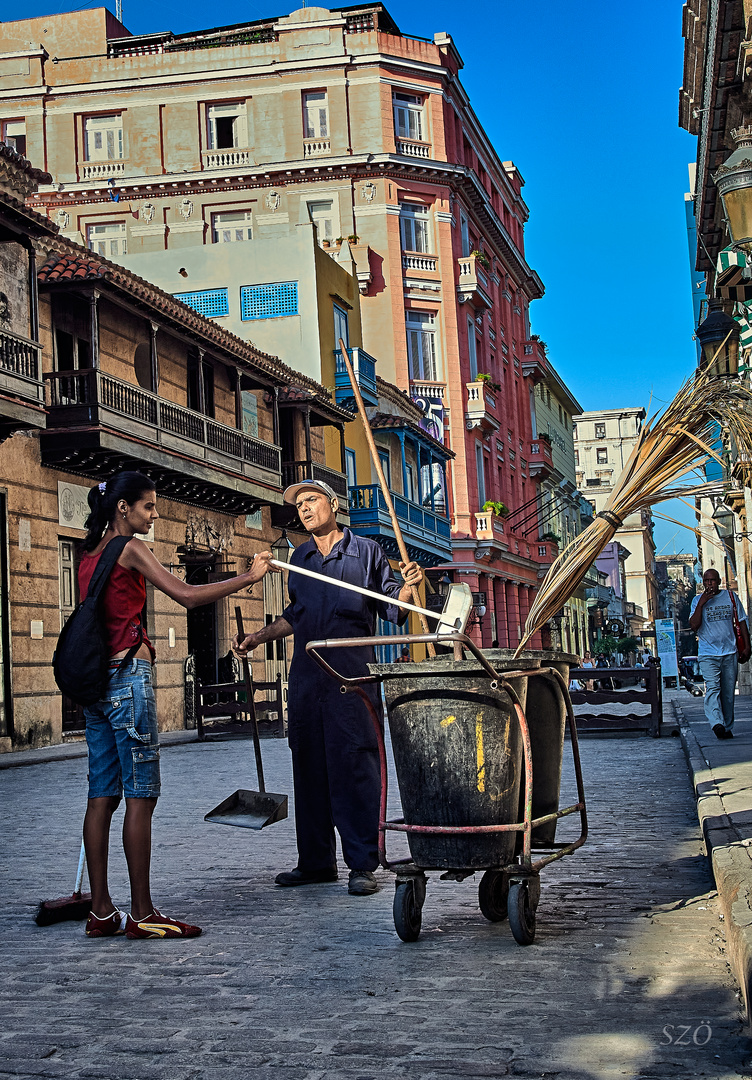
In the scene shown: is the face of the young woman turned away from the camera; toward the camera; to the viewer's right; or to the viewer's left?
to the viewer's right

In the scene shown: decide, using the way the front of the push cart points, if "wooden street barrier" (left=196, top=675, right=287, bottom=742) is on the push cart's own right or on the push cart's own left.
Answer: on the push cart's own left

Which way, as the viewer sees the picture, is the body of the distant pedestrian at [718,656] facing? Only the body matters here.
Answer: toward the camera

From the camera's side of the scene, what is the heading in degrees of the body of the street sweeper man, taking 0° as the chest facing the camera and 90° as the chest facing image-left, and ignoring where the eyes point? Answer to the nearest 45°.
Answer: approximately 45°

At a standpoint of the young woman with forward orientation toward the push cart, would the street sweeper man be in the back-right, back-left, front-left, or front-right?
front-left

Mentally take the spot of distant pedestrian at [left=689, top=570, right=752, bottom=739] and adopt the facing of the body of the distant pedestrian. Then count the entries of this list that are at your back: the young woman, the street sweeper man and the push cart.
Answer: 0

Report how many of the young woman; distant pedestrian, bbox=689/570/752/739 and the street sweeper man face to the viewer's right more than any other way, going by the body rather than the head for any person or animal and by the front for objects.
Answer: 1

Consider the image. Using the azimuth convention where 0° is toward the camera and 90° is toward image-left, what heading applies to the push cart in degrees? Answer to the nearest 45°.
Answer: approximately 225°

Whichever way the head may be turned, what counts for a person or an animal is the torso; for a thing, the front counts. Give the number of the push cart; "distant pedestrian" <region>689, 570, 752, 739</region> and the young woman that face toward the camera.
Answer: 1

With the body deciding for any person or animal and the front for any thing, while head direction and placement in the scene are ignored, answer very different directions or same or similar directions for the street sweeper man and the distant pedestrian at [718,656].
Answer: same or similar directions

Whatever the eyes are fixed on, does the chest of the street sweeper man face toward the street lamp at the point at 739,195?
no

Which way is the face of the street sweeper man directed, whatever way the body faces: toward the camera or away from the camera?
toward the camera

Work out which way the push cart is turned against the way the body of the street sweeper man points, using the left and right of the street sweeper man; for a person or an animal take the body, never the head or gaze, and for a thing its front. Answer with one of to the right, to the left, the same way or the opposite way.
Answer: the opposite way

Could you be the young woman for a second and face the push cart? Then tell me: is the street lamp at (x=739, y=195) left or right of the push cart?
left

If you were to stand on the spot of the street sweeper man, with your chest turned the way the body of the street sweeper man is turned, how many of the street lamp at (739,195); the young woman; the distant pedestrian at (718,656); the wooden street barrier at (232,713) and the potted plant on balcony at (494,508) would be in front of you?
1

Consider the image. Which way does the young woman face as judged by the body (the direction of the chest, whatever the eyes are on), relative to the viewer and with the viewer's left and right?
facing to the right of the viewer
